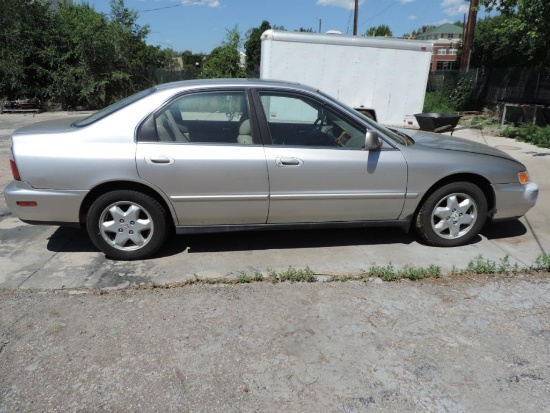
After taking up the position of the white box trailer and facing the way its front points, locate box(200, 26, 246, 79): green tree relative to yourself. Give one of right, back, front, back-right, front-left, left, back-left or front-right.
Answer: front-right

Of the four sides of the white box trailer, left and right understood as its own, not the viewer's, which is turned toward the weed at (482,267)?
left

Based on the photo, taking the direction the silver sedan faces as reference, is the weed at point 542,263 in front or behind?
in front

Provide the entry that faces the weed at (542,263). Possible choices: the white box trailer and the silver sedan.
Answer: the silver sedan

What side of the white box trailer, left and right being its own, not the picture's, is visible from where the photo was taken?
left

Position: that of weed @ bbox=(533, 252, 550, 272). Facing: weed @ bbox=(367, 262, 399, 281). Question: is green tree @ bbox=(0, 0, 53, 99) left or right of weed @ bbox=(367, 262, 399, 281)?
right

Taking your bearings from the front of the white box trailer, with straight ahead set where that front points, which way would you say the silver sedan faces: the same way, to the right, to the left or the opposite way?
the opposite way

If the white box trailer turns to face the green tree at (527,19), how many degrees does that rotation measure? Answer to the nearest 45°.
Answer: approximately 135° to its right

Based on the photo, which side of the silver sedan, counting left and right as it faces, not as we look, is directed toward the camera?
right
